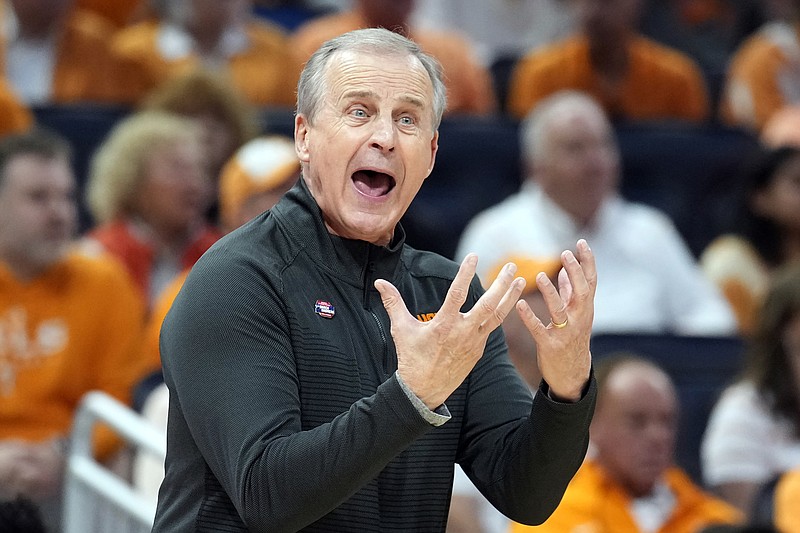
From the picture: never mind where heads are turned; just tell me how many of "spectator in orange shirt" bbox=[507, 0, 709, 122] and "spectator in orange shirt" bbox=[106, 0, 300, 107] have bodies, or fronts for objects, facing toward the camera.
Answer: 2

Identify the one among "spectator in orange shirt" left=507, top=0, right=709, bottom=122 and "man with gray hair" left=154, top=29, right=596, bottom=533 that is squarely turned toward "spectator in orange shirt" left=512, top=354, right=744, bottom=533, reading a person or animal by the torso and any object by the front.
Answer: "spectator in orange shirt" left=507, top=0, right=709, bottom=122

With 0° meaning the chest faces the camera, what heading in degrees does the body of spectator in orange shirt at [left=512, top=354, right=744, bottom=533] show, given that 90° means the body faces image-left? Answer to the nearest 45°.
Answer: approximately 315°

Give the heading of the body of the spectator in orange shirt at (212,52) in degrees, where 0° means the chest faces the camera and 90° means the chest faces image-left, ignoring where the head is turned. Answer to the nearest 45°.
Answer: approximately 0°

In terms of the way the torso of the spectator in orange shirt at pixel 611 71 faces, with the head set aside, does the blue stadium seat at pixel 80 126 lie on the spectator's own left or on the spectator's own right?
on the spectator's own right

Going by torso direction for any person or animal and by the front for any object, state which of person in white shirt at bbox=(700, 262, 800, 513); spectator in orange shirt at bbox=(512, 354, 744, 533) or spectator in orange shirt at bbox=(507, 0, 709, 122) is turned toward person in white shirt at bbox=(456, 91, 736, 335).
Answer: spectator in orange shirt at bbox=(507, 0, 709, 122)

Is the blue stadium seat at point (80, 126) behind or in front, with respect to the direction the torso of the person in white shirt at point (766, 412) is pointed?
behind

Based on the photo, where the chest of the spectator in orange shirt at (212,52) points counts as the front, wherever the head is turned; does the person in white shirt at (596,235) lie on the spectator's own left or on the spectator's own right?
on the spectator's own left

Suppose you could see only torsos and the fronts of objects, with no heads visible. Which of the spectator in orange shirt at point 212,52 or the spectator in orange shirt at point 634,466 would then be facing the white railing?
the spectator in orange shirt at point 212,52

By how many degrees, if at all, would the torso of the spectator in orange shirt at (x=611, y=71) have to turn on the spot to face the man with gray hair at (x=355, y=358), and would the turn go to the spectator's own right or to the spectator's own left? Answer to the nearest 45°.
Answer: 0° — they already face them

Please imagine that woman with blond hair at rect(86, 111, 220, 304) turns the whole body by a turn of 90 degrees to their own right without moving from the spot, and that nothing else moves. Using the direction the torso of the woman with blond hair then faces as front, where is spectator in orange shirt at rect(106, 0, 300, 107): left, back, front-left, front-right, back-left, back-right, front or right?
back-right

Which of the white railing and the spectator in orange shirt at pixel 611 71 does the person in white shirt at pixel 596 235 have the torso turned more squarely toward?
the white railing

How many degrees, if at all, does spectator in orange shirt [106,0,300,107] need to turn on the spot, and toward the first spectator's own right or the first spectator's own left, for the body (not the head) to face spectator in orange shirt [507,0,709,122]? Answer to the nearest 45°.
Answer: approximately 90° to the first spectator's own left
